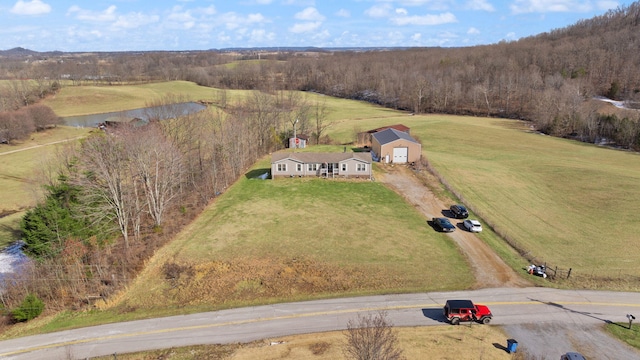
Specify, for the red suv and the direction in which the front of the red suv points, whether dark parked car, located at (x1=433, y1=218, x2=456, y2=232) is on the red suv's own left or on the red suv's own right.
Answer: on the red suv's own left

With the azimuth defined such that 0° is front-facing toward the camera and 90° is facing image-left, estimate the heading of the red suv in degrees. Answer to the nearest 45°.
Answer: approximately 270°

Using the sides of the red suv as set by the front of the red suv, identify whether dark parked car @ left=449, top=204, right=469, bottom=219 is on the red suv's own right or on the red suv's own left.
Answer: on the red suv's own left

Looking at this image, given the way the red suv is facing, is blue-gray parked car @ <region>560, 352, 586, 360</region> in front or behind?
in front
